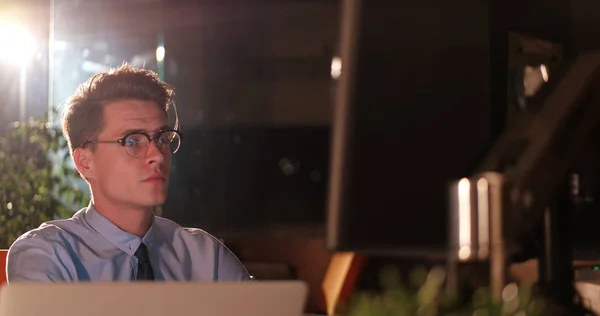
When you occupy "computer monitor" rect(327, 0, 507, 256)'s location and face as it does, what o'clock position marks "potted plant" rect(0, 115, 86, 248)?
The potted plant is roughly at 12 o'clock from the computer monitor.

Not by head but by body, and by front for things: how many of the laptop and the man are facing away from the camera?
1

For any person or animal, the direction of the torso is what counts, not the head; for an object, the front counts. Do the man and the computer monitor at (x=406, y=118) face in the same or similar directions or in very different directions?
very different directions

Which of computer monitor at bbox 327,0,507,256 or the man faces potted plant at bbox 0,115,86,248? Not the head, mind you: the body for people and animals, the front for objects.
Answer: the computer monitor

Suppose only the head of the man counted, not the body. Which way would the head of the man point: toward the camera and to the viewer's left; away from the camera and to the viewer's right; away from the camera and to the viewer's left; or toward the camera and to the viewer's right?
toward the camera and to the viewer's right

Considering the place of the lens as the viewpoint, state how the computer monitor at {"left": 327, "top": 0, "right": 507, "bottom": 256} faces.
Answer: facing away from the viewer and to the left of the viewer

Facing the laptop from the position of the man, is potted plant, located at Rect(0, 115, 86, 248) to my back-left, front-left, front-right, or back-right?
back-right

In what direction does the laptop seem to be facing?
away from the camera

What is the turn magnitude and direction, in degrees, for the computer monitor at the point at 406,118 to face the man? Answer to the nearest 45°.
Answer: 0° — it already faces them

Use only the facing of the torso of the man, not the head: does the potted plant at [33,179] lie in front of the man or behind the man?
behind

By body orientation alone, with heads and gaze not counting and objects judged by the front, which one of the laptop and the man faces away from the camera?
the laptop
